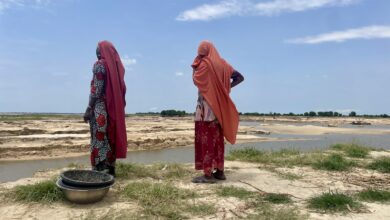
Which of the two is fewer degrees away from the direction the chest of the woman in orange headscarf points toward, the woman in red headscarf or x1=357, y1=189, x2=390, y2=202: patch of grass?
the woman in red headscarf

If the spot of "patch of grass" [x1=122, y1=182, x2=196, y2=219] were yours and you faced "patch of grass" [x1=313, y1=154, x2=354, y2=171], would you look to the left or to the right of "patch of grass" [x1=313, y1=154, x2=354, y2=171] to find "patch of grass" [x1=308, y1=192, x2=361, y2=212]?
right

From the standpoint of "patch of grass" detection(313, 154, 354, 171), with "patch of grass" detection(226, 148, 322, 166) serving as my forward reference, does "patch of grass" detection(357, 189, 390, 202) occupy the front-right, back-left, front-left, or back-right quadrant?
back-left

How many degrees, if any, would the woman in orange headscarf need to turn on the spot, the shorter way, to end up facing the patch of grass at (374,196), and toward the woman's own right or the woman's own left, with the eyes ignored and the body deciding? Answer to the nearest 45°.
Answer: approximately 180°

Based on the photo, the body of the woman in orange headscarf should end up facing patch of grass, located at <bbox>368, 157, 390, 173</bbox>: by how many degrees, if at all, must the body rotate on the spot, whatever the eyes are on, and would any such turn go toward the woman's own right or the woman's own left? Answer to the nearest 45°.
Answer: approximately 135° to the woman's own right
